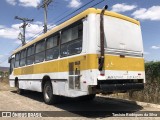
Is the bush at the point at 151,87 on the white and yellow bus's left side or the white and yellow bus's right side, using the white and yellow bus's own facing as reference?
on its right

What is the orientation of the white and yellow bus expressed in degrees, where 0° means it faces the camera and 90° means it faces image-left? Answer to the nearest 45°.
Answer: approximately 135°
